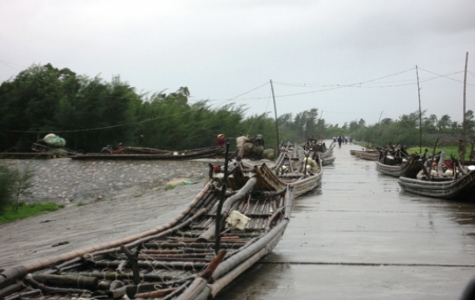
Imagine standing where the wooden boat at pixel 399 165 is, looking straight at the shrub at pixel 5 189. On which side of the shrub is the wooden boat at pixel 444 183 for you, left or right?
left

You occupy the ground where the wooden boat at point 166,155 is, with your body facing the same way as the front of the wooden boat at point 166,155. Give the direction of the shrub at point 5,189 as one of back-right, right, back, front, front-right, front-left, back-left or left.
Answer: back-right

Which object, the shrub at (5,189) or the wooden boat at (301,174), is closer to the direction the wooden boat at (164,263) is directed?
the wooden boat

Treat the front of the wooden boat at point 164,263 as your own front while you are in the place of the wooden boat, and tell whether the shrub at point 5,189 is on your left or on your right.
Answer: on your left

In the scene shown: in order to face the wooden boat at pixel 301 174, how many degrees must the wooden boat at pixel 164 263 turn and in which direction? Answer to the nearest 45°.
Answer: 0° — it already faces it

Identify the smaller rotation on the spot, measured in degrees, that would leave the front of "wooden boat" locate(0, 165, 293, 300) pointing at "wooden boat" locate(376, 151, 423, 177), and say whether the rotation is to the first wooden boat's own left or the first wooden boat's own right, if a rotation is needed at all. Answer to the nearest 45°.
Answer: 0° — it already faces it

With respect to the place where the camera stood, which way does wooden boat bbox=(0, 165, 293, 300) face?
facing away from the viewer and to the right of the viewer

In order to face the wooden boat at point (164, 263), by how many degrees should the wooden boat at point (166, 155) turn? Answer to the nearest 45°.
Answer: approximately 90° to its right
